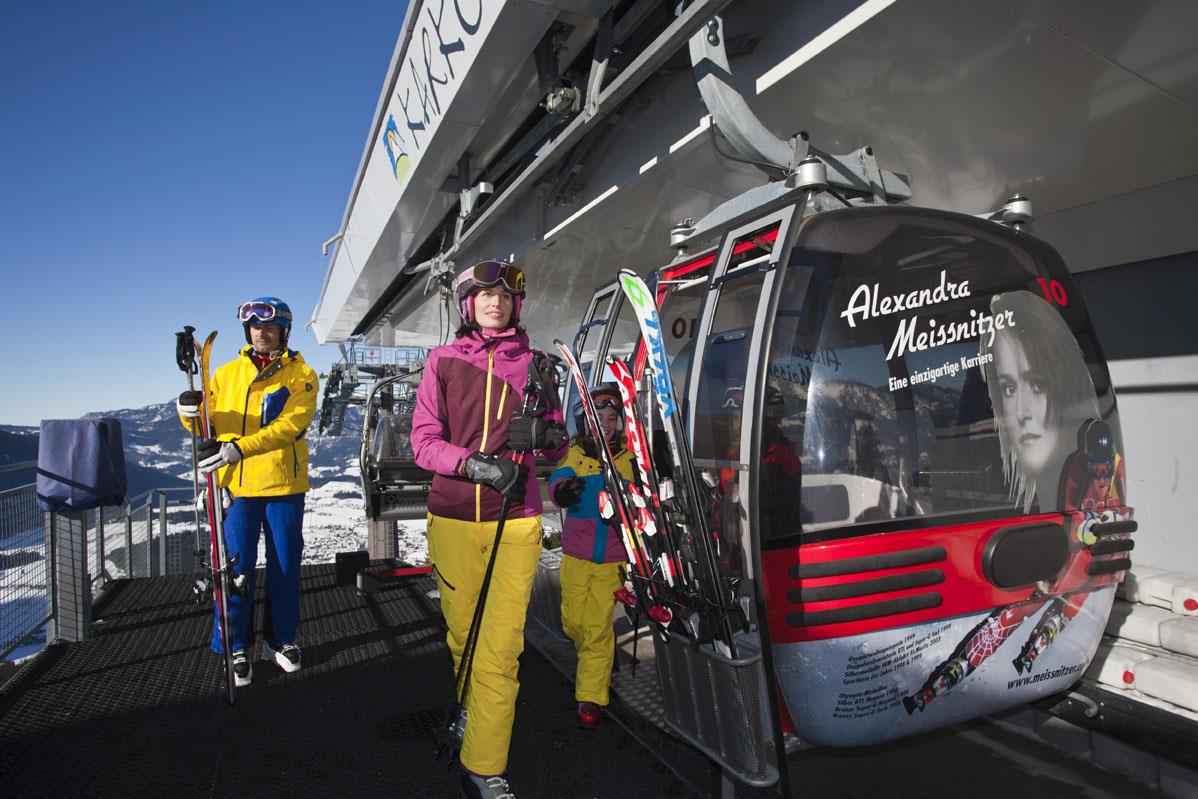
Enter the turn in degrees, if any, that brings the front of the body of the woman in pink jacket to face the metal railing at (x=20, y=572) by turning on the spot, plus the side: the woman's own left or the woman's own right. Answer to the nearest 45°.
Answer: approximately 135° to the woman's own right

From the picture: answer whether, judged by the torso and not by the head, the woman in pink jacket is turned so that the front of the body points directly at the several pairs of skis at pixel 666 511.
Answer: no

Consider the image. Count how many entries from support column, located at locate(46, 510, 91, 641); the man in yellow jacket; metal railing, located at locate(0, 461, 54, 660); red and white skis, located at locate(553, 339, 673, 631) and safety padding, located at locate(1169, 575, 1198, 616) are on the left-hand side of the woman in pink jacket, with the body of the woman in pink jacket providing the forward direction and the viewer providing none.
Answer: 2

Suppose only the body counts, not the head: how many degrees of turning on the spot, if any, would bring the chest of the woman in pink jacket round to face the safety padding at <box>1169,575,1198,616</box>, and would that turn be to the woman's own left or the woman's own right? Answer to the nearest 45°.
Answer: approximately 90° to the woman's own left

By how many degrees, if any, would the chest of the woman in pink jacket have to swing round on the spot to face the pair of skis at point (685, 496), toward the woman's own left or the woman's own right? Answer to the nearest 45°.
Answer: approximately 45° to the woman's own left

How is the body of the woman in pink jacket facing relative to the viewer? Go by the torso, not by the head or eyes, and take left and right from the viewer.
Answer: facing the viewer

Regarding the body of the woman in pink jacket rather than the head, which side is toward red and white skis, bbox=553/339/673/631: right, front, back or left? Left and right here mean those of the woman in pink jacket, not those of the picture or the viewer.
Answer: left

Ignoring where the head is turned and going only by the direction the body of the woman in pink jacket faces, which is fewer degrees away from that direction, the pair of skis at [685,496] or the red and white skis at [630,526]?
the pair of skis

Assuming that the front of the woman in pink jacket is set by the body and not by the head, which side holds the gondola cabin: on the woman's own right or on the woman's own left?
on the woman's own left

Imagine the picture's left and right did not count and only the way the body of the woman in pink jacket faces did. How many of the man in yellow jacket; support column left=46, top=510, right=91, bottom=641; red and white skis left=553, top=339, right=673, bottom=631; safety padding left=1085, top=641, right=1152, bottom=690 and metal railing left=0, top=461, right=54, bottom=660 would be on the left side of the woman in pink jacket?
2

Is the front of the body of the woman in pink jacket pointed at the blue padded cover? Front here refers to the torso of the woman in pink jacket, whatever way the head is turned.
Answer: no

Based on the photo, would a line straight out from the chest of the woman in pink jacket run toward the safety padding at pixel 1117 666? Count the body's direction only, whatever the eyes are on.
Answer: no

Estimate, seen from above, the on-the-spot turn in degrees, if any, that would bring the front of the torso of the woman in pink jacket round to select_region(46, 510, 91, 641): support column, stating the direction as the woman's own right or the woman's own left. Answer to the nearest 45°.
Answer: approximately 135° to the woman's own right

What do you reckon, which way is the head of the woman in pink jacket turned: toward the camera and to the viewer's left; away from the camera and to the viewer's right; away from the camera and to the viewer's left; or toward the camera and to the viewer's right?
toward the camera and to the viewer's right
